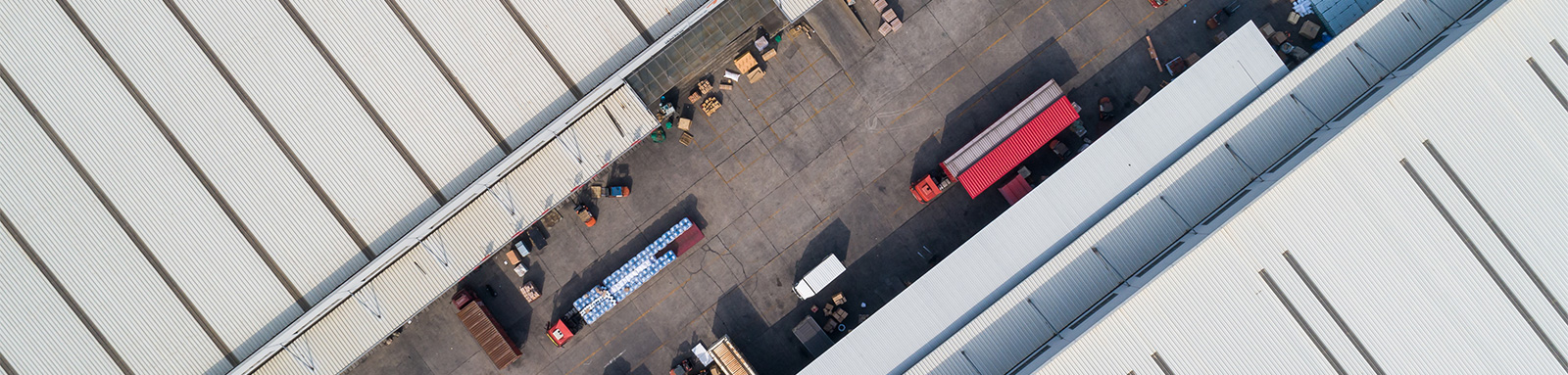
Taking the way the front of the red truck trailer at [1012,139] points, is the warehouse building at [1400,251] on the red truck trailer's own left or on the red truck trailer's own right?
on the red truck trailer's own left

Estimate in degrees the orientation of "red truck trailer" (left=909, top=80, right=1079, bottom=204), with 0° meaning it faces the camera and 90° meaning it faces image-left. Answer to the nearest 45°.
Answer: approximately 45°
